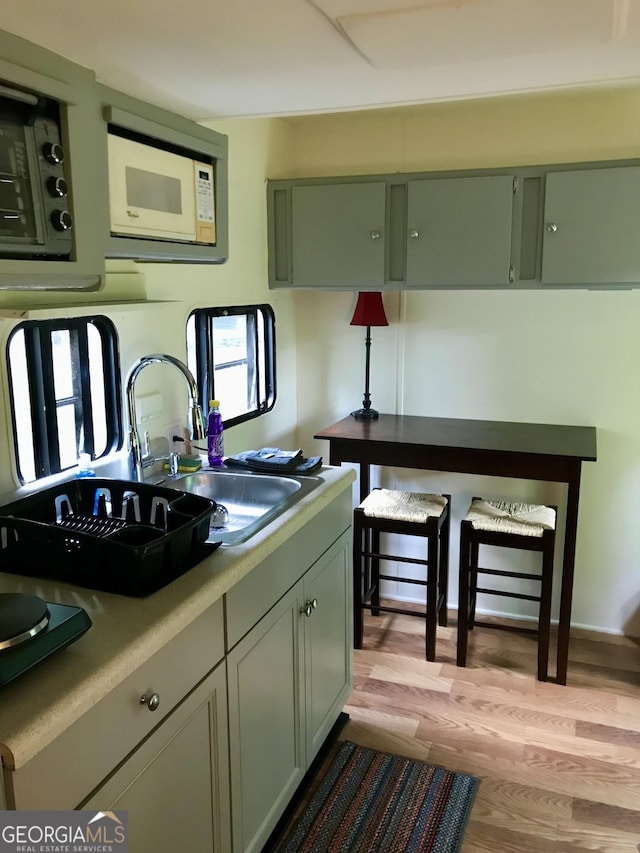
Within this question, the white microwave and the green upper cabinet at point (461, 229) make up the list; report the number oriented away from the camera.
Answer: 0

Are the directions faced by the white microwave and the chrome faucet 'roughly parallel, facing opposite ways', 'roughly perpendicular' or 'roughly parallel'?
roughly parallel

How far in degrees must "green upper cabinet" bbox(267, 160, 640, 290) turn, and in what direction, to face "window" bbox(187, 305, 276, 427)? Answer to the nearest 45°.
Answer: approximately 90° to its right

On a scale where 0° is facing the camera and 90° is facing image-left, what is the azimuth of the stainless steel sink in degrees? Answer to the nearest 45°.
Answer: approximately 315°

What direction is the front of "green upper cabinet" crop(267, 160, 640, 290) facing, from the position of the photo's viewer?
facing the viewer

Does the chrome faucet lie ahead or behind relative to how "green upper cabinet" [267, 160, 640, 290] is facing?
ahead

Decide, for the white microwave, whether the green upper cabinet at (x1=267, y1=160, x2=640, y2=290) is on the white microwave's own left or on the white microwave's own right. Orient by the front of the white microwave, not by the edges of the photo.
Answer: on the white microwave's own left

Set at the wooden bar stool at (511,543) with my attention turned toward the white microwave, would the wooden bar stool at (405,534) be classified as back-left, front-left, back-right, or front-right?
front-right

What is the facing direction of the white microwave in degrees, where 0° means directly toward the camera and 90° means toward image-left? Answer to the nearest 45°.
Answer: approximately 315°

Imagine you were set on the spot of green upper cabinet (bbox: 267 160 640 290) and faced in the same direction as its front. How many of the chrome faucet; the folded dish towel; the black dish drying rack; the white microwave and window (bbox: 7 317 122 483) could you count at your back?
0

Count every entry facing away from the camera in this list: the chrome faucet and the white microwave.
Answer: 0

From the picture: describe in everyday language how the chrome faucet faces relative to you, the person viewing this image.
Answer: facing the viewer and to the right of the viewer

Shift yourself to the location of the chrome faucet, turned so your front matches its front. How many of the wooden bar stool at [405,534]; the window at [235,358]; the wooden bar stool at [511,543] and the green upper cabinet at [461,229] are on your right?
0

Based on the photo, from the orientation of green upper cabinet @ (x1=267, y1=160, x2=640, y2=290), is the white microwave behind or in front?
in front

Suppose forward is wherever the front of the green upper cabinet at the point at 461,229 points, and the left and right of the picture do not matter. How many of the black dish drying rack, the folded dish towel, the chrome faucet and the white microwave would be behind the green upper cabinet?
0

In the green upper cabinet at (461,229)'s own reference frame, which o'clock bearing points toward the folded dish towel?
The folded dish towel is roughly at 1 o'clock from the green upper cabinet.

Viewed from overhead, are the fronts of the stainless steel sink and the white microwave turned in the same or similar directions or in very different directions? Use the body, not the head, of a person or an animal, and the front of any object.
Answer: same or similar directions
